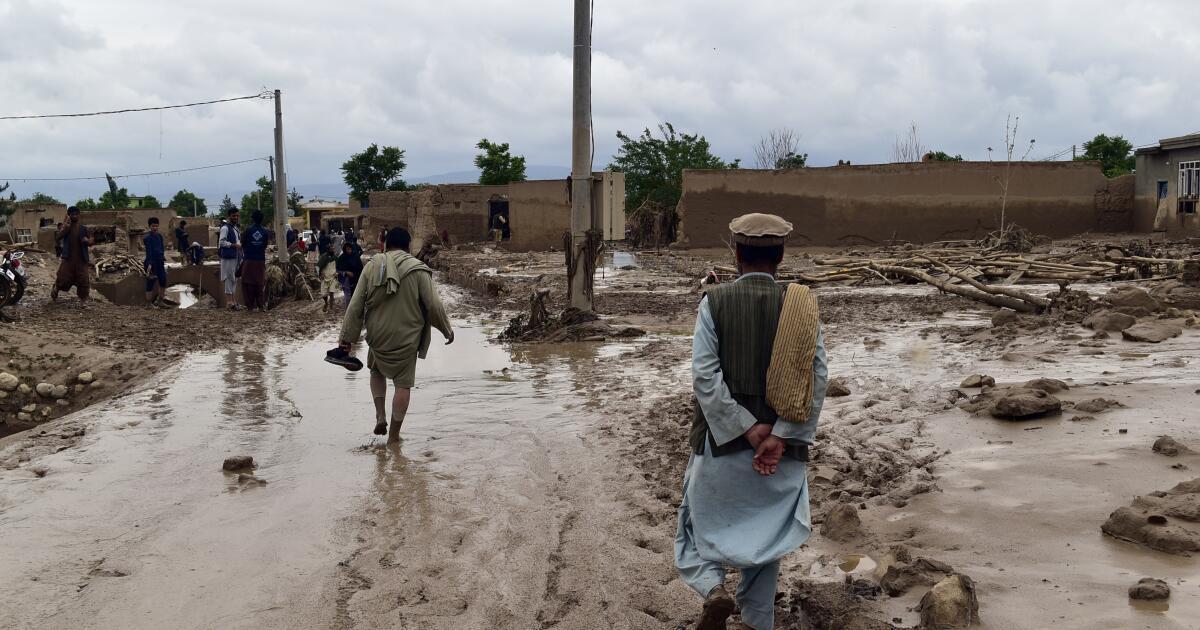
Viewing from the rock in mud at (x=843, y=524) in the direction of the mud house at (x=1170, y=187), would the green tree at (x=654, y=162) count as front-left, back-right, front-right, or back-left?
front-left

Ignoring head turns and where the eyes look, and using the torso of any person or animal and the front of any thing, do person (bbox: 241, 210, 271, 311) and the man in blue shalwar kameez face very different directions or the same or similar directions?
same or similar directions

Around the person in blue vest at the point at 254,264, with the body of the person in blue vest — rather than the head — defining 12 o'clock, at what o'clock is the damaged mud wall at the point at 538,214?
The damaged mud wall is roughly at 1 o'clock from the person in blue vest.

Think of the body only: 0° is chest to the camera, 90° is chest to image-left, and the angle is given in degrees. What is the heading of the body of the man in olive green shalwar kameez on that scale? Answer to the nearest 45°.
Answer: approximately 180°

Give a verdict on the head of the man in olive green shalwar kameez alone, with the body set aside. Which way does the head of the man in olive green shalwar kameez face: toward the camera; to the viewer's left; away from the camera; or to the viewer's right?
away from the camera

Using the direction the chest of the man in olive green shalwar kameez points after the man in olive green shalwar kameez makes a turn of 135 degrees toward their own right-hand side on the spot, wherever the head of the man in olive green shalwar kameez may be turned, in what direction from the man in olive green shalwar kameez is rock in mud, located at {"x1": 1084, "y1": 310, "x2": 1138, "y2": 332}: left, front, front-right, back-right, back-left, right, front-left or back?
front-left

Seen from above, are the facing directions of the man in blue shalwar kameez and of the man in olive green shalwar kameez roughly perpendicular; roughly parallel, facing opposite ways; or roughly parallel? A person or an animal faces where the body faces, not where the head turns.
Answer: roughly parallel

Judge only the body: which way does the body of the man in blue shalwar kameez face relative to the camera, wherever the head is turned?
away from the camera

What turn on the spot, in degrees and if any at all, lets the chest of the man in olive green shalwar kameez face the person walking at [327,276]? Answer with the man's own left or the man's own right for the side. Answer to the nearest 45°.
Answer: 0° — they already face them

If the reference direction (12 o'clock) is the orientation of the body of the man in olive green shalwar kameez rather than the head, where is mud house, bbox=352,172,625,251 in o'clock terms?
The mud house is roughly at 12 o'clock from the man in olive green shalwar kameez.

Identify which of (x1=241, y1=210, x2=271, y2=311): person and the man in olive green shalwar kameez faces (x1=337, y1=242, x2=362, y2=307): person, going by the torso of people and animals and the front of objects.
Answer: the man in olive green shalwar kameez

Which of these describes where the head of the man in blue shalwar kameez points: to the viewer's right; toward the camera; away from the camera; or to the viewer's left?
away from the camera

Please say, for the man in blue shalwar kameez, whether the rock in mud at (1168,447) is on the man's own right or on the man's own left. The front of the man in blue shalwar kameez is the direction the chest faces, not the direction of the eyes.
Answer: on the man's own right

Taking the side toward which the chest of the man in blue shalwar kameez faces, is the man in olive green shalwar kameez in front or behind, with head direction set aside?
in front

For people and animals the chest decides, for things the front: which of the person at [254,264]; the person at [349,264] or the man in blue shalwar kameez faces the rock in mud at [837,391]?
the man in blue shalwar kameez

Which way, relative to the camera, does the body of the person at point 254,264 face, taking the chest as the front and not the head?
away from the camera
